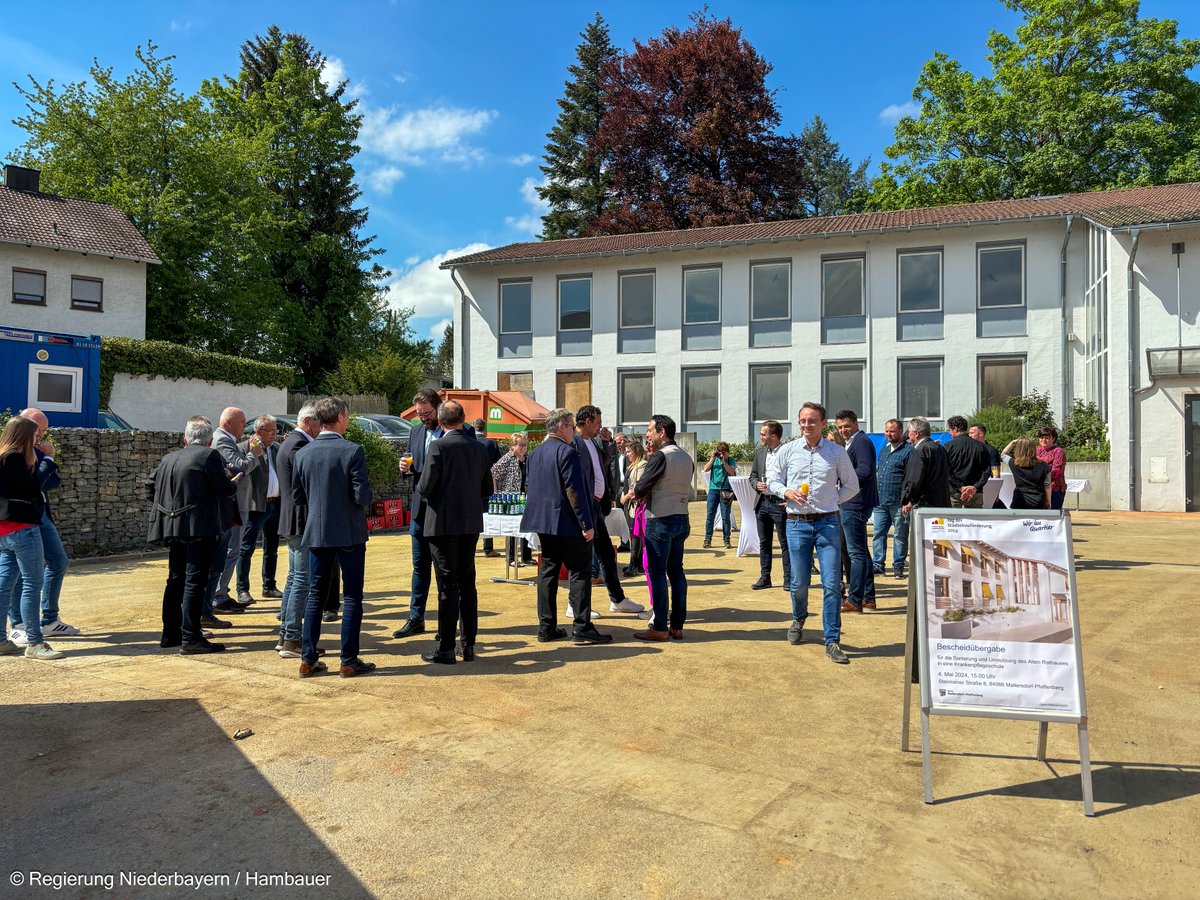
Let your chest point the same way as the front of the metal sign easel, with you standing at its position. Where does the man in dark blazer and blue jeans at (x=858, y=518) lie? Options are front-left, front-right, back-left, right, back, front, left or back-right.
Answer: back

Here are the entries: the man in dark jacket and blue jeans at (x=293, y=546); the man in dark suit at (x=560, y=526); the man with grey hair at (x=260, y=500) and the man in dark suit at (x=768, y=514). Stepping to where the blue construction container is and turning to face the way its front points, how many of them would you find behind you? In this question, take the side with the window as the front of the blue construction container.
0

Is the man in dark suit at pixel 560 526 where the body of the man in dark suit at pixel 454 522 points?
no

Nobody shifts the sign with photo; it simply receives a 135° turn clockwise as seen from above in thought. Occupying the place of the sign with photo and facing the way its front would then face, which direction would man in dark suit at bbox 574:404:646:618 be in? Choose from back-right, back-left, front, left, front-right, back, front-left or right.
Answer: front

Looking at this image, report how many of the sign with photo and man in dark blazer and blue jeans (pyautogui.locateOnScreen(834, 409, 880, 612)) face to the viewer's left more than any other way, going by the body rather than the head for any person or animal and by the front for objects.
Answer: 1

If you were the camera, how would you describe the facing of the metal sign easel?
facing the viewer

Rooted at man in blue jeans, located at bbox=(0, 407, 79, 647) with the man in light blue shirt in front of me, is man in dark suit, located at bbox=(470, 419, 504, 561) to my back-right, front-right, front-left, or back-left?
front-left

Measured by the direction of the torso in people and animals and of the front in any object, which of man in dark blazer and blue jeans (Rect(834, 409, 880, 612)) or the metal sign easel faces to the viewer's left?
the man in dark blazer and blue jeans

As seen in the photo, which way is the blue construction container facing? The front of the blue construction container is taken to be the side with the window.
toward the camera

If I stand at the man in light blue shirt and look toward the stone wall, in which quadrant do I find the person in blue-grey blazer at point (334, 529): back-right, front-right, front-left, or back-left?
front-left

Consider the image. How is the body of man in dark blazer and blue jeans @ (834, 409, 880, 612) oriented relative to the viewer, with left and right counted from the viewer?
facing to the left of the viewer

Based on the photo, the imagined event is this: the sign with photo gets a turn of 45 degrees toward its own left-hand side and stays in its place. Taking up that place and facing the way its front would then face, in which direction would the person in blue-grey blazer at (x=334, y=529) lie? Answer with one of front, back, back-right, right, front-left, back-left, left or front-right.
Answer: back-right

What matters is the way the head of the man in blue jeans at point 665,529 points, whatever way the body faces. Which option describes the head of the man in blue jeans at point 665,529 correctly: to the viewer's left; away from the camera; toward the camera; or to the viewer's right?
to the viewer's left

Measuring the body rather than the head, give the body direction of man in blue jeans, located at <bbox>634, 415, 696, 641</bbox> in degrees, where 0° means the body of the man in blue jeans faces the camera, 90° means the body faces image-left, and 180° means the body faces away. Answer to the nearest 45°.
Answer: approximately 135°

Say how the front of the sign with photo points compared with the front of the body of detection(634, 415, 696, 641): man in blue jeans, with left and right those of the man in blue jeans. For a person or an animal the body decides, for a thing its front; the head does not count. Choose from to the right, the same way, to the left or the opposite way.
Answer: to the left

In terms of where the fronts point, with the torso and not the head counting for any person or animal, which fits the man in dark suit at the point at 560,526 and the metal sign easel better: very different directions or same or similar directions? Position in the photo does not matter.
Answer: very different directions

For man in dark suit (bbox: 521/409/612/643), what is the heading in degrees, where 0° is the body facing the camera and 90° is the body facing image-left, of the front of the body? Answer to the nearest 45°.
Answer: approximately 225°

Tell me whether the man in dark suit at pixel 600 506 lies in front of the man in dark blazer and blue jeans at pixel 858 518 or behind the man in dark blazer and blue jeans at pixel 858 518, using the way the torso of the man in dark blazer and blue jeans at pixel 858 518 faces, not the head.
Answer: in front

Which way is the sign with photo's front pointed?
toward the camera

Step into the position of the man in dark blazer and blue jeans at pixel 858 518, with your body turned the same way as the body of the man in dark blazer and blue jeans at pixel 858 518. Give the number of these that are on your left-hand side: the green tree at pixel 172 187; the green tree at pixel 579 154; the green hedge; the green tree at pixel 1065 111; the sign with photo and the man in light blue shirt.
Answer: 2

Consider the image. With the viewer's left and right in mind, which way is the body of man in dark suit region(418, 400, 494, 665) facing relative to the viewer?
facing away from the viewer and to the left of the viewer

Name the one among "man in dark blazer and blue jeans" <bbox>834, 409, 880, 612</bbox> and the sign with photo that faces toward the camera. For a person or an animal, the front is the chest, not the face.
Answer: the sign with photo
